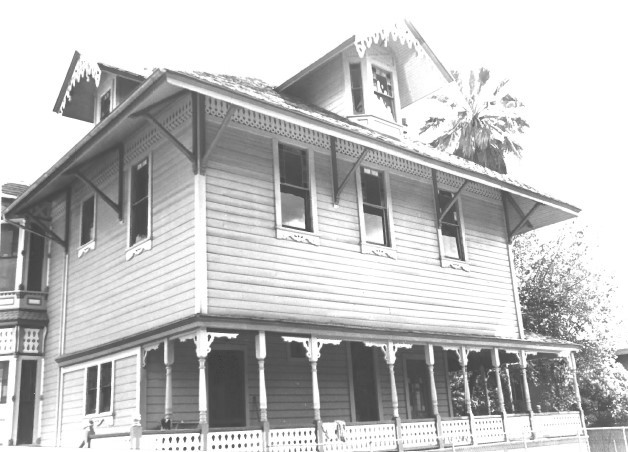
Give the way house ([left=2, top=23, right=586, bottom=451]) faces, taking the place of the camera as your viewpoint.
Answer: facing the viewer and to the right of the viewer

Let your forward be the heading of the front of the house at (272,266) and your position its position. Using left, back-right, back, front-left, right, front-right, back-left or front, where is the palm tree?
left

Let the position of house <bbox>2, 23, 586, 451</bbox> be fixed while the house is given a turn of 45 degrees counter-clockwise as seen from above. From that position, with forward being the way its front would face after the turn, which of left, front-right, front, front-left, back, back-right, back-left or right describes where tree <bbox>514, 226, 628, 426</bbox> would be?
front-left
